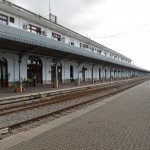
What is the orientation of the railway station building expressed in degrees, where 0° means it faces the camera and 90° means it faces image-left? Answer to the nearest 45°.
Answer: approximately 315°
